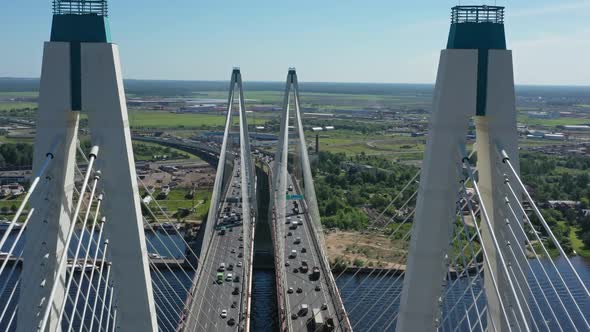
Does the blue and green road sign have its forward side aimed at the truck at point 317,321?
yes

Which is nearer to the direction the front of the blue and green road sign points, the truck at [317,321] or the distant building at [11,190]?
the truck

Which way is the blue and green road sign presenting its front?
toward the camera

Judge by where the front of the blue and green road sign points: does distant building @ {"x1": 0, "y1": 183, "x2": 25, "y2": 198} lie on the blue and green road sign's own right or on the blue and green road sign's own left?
on the blue and green road sign's own right
